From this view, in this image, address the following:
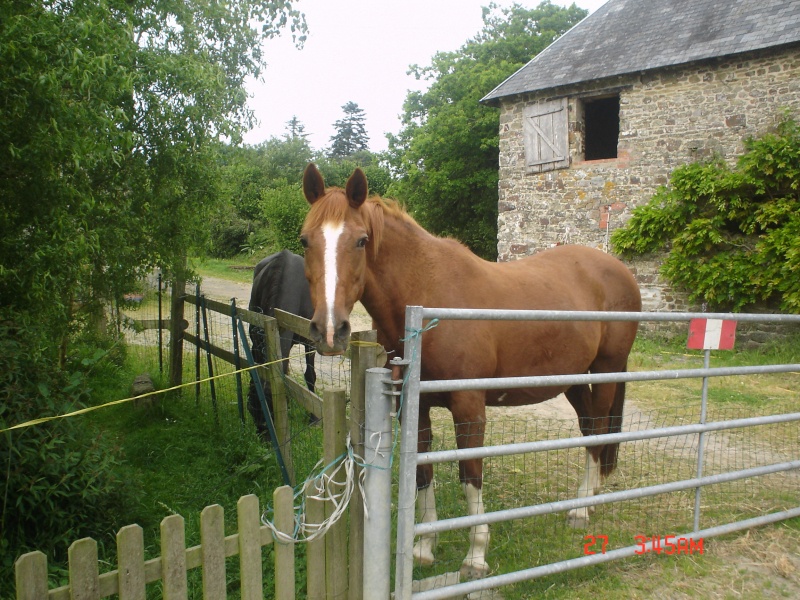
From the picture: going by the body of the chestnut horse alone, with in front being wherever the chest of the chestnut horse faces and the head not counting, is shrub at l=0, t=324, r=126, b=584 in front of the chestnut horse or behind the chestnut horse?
in front

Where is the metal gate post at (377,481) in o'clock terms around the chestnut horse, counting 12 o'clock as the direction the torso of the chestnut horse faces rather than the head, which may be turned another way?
The metal gate post is roughly at 11 o'clock from the chestnut horse.

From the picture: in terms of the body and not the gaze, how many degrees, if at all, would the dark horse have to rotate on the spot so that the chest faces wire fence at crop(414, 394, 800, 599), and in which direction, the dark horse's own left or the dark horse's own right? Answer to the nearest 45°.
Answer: approximately 90° to the dark horse's own right

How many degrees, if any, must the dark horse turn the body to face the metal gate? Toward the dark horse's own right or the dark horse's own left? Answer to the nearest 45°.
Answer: approximately 135° to the dark horse's own right

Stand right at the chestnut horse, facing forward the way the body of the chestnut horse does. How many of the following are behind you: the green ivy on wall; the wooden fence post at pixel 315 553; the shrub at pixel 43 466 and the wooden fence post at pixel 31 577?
1

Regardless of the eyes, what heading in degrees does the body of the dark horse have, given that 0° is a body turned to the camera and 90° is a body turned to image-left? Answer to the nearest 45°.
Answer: approximately 225°

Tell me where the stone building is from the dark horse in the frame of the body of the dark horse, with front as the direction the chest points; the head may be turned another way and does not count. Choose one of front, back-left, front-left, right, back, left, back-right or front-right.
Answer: front

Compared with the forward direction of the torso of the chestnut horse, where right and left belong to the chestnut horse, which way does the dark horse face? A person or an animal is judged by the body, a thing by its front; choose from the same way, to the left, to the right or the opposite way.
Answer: the opposite way

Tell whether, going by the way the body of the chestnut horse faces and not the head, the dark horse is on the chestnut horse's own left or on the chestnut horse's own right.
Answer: on the chestnut horse's own right

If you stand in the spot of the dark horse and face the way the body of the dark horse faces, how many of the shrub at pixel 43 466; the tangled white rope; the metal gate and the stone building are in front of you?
1

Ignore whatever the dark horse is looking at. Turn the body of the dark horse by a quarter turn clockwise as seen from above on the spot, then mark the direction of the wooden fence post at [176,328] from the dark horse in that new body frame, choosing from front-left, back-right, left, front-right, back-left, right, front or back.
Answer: back

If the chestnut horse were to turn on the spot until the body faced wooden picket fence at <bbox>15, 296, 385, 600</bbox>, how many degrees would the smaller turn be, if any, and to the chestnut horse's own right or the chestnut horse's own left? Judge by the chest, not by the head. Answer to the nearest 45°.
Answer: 0° — it already faces it

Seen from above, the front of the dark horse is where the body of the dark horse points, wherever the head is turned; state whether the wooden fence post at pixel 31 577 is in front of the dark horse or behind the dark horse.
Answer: behind

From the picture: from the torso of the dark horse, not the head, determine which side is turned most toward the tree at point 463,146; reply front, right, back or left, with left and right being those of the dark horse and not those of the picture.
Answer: front

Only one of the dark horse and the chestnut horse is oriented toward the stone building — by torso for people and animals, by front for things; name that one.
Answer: the dark horse

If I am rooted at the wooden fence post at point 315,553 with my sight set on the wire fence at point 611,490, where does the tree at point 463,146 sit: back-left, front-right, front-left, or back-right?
front-left

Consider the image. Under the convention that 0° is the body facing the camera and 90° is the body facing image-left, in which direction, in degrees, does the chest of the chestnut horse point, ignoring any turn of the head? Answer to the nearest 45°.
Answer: approximately 45°

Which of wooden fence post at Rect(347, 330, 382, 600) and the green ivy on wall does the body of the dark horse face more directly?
the green ivy on wall
